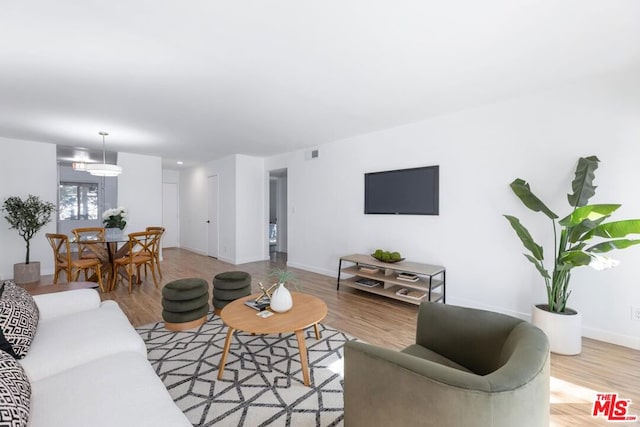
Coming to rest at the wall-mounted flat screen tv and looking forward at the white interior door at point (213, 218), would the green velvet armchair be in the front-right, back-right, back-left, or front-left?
back-left

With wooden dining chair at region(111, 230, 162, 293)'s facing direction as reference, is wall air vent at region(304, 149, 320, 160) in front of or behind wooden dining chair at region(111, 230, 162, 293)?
behind

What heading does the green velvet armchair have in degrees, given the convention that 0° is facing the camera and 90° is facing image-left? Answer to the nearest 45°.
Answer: approximately 135°

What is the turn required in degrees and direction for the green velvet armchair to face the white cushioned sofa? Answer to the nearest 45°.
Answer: approximately 45° to its left

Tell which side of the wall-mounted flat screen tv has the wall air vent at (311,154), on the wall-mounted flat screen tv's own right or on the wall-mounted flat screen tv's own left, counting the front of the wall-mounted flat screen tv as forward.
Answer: on the wall-mounted flat screen tv's own right

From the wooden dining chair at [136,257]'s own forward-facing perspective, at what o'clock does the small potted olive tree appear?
The small potted olive tree is roughly at 12 o'clock from the wooden dining chair.

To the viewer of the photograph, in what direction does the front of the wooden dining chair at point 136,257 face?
facing away from the viewer and to the left of the viewer

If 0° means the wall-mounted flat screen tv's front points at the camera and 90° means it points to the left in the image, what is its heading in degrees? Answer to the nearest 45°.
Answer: approximately 45°

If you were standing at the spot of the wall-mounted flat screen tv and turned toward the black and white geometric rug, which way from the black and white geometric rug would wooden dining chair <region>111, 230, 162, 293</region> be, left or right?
right

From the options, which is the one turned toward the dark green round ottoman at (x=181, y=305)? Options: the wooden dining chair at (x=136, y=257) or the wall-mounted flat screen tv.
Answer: the wall-mounted flat screen tv

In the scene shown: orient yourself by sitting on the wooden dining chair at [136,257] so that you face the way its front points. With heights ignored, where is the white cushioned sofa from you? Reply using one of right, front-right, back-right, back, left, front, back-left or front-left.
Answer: back-left

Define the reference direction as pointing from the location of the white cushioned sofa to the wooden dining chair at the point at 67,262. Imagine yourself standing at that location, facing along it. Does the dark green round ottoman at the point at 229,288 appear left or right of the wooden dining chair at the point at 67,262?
right

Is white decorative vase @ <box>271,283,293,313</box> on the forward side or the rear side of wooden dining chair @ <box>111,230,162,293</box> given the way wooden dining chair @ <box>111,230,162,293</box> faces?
on the rear side
